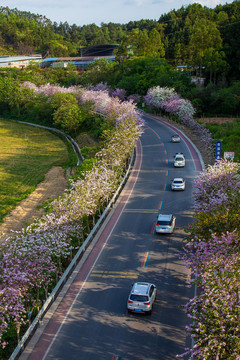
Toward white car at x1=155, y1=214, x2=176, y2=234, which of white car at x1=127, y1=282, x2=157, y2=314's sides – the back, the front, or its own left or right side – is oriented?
front

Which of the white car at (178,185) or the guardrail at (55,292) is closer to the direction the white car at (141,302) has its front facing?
the white car

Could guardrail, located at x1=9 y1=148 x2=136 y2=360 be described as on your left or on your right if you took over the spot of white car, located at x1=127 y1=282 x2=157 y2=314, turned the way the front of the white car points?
on your left

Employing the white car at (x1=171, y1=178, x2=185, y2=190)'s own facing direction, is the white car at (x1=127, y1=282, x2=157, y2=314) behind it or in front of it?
behind

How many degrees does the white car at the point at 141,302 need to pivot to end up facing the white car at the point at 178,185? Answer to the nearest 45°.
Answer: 0° — it already faces it

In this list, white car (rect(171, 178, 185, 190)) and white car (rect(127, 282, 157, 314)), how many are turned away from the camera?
2

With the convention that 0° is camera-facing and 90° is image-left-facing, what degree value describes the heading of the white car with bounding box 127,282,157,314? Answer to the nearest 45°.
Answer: approximately 180°

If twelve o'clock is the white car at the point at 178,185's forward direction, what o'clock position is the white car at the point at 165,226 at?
the white car at the point at 165,226 is roughly at 6 o'clock from the white car at the point at 178,185.

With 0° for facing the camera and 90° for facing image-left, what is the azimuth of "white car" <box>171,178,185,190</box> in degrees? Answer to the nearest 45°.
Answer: approximately 180°

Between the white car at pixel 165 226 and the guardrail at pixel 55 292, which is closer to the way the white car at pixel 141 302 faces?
the white car
